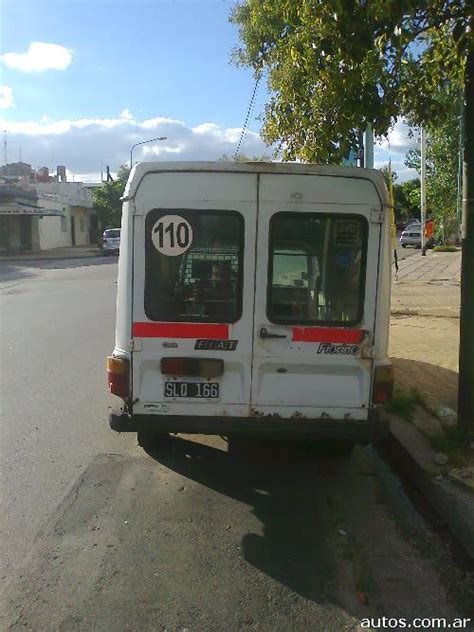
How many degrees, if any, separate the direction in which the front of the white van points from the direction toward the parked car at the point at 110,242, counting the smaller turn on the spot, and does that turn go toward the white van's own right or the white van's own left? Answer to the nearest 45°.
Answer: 0° — it already faces it

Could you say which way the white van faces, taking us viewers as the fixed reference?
facing away from the viewer

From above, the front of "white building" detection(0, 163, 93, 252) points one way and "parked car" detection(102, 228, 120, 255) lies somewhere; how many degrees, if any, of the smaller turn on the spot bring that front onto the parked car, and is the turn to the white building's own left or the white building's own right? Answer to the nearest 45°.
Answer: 0° — it already faces it

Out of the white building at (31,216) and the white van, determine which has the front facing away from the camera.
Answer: the white van

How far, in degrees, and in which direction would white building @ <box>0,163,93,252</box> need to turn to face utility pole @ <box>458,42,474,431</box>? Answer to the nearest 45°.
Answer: approximately 45° to its right

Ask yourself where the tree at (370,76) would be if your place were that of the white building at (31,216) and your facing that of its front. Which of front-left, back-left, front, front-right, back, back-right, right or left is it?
front-right

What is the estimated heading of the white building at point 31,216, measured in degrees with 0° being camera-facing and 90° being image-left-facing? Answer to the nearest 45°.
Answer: approximately 315°

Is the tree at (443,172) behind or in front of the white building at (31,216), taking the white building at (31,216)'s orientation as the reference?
in front

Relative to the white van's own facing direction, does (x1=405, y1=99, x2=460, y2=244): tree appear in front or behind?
in front

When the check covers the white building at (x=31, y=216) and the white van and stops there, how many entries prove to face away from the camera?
1

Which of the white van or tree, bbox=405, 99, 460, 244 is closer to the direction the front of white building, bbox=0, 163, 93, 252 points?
the tree
